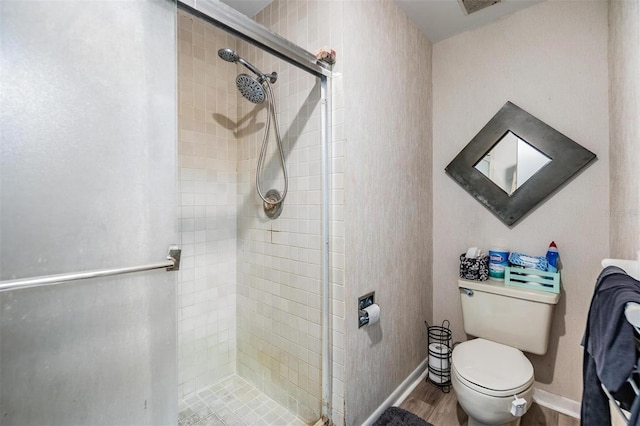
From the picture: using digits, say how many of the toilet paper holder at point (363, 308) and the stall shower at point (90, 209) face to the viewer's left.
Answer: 0

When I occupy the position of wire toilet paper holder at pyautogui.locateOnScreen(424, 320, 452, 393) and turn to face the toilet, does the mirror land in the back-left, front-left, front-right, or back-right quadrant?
front-left

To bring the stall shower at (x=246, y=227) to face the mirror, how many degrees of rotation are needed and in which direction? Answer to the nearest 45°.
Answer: approximately 45° to its left

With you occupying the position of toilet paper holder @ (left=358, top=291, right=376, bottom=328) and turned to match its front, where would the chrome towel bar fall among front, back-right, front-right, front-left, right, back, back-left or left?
right

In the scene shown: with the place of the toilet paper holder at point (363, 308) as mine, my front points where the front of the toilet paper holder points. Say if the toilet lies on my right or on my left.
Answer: on my left

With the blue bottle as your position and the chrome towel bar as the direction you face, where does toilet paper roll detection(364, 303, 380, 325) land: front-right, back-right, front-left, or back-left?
front-right

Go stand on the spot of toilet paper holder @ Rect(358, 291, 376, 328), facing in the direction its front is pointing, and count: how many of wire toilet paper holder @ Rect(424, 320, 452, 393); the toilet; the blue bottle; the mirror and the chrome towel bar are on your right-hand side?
1

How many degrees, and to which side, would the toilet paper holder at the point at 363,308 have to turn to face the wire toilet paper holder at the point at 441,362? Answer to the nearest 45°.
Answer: approximately 90° to its left

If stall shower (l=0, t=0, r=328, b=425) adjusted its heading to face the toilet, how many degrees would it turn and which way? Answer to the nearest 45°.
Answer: approximately 45° to its left

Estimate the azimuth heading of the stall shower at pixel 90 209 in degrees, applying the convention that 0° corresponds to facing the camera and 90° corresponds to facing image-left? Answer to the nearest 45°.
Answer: approximately 315°

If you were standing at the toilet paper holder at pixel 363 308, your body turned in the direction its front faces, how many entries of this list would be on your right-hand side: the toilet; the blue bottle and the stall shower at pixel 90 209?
1

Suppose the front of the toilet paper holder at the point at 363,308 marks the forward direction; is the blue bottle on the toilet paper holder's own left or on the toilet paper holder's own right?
on the toilet paper holder's own left
